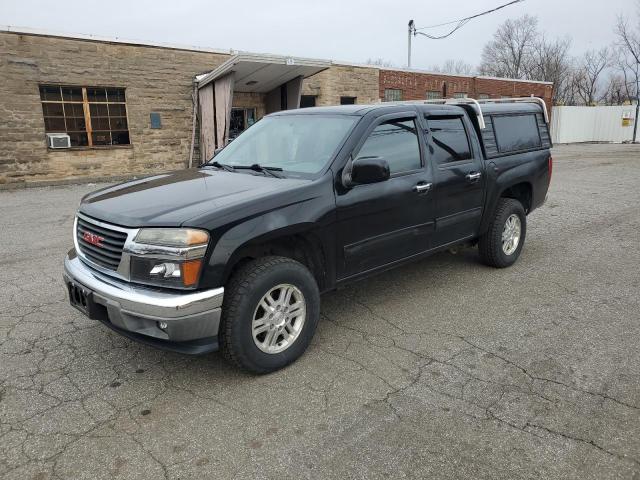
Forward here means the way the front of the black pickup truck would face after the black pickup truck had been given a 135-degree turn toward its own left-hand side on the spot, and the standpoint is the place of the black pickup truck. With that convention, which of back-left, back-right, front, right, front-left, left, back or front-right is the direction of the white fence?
front-left

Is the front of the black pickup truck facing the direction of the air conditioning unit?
no

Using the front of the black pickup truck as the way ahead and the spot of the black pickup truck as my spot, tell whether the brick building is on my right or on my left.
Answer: on my right
